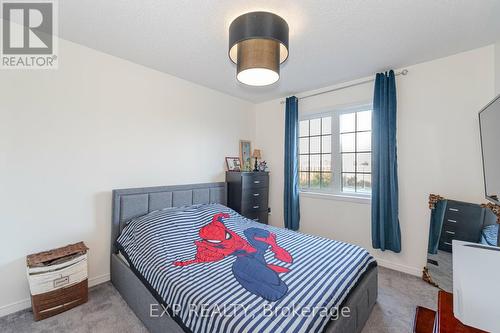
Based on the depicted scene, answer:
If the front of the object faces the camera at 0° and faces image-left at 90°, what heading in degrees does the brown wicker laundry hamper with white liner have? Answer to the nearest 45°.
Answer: approximately 315°

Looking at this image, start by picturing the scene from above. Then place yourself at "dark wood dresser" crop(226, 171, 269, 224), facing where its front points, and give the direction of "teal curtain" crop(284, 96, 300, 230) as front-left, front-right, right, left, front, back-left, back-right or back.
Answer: front-left

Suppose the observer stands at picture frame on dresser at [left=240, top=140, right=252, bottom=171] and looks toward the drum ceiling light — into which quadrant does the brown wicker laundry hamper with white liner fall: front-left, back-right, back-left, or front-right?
front-right

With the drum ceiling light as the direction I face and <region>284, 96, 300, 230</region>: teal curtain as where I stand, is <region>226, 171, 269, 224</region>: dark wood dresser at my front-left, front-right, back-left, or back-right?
front-right

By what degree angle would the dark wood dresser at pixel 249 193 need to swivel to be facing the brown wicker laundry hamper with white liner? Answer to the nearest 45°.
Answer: approximately 90° to its right

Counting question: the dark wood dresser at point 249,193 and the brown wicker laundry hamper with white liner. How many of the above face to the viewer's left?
0

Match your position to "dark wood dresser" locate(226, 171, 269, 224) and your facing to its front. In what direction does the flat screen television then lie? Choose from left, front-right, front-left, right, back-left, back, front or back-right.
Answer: front

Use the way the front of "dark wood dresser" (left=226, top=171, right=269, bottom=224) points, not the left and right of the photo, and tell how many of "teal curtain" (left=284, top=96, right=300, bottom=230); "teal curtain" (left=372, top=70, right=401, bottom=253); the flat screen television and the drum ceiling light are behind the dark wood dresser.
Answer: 0

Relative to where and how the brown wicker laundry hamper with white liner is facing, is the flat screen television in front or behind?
in front

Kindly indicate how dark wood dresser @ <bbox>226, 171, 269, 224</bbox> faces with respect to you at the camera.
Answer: facing the viewer and to the right of the viewer
